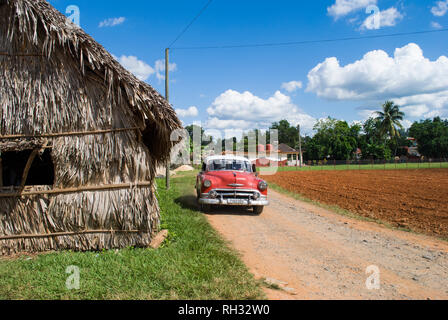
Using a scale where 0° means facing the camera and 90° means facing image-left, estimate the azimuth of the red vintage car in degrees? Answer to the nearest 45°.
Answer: approximately 0°
